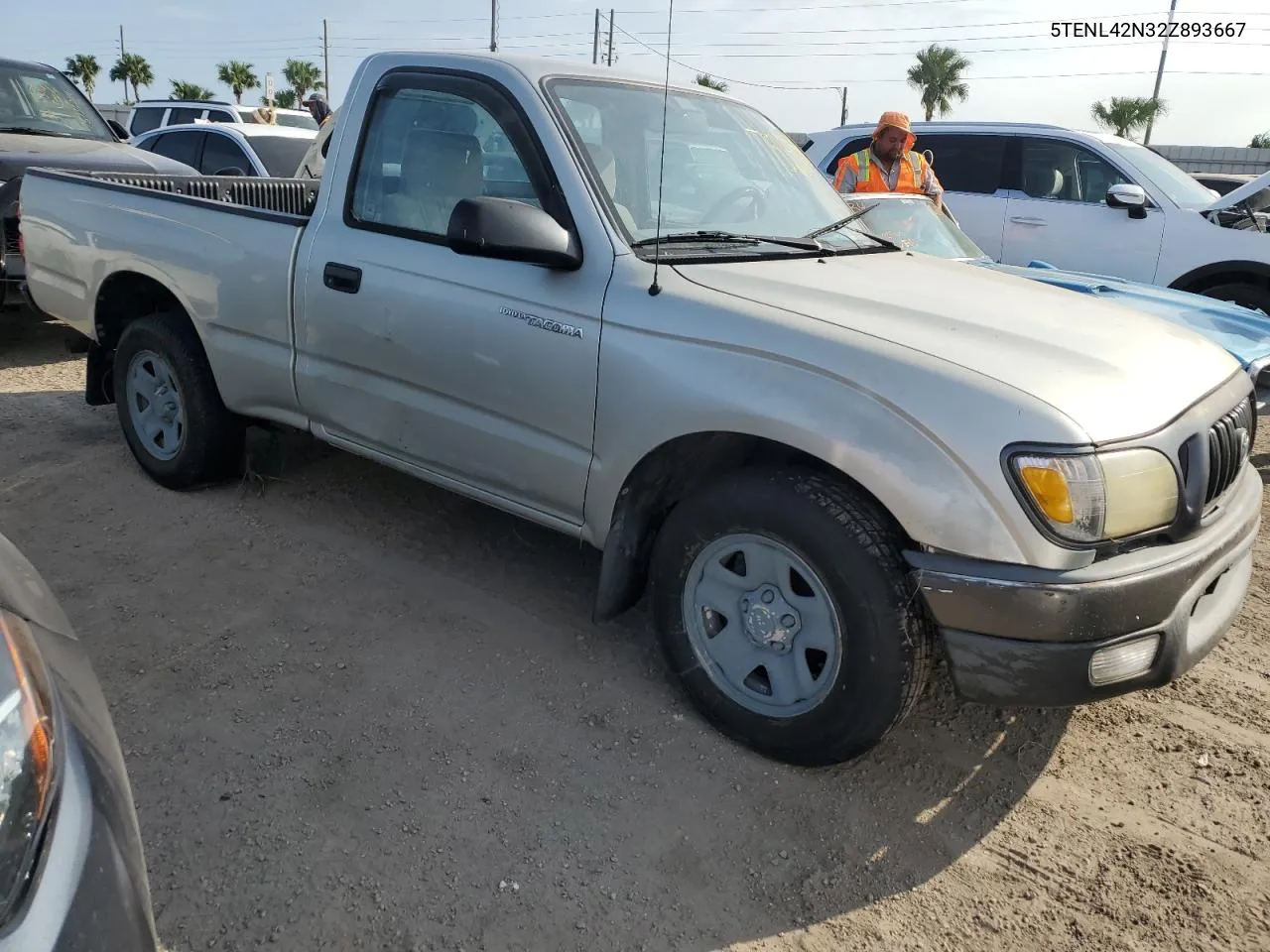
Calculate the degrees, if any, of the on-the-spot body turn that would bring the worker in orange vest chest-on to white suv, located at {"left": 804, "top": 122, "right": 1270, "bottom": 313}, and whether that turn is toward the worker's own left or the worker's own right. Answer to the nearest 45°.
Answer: approximately 135° to the worker's own left

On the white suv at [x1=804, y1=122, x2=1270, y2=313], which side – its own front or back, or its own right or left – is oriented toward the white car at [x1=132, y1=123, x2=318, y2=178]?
back

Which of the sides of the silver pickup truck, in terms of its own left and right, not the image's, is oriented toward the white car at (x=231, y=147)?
back

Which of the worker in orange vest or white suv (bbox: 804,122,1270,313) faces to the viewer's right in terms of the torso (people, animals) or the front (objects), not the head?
the white suv

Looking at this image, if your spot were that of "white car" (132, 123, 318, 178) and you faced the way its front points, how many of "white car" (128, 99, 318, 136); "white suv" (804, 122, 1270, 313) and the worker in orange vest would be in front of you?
2

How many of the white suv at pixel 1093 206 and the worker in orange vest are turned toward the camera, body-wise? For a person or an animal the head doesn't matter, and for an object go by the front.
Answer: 1

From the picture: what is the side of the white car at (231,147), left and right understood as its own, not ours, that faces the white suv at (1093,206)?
front

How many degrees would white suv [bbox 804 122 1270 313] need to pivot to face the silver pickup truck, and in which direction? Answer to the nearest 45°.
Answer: approximately 90° to its right

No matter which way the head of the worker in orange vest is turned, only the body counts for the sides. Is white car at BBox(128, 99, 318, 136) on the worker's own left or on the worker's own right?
on the worker's own right

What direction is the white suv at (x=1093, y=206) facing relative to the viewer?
to the viewer's right

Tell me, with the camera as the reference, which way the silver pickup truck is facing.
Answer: facing the viewer and to the right of the viewer

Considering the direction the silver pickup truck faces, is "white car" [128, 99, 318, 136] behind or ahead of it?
behind
